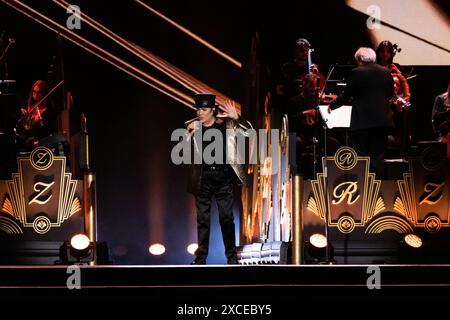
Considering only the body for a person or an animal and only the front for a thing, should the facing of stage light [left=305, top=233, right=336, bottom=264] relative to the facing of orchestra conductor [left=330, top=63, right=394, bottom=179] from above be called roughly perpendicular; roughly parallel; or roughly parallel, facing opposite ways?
roughly parallel, facing opposite ways

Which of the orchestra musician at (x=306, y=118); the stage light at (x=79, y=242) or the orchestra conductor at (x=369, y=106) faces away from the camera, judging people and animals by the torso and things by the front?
the orchestra conductor at (x=369, y=106)

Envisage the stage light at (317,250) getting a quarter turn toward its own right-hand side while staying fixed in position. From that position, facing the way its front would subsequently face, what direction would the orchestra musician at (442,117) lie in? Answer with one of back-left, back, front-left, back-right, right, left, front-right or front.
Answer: back-right

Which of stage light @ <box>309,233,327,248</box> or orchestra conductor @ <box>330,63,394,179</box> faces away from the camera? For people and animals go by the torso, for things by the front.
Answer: the orchestra conductor

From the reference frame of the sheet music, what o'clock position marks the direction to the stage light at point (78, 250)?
The stage light is roughly at 2 o'clock from the sheet music.

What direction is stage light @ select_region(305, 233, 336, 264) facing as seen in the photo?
toward the camera

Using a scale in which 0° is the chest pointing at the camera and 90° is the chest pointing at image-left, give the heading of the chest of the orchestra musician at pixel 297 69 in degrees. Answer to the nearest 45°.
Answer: approximately 315°

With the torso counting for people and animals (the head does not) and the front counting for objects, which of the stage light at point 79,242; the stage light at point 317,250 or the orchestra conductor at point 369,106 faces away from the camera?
the orchestra conductor

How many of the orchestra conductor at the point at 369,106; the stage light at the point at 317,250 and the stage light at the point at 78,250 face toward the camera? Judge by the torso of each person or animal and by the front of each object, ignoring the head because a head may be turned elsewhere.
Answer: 2

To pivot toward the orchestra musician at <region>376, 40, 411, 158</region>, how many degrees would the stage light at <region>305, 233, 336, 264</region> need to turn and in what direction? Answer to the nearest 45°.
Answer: approximately 135° to its left

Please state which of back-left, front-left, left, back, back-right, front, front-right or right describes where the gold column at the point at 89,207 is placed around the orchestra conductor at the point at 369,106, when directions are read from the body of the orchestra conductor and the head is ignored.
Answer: left

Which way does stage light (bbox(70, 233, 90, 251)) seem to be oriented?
toward the camera

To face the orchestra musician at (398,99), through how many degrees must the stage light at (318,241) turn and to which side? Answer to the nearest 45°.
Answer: approximately 135° to its left

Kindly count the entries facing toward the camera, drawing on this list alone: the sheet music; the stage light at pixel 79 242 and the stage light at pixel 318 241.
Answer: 3

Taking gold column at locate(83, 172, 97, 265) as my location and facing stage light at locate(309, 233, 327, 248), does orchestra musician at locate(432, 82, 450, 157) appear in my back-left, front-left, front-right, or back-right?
front-left
